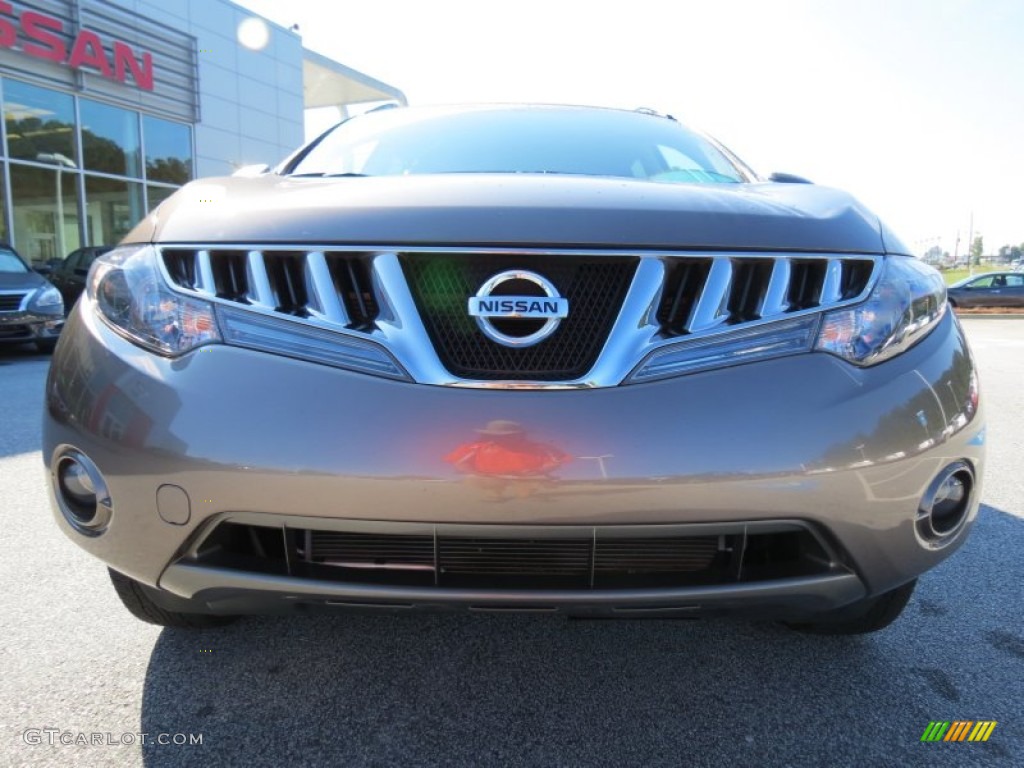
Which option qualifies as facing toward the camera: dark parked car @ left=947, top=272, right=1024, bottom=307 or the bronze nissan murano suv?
the bronze nissan murano suv

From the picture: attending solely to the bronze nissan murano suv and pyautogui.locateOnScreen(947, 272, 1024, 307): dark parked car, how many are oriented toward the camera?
1

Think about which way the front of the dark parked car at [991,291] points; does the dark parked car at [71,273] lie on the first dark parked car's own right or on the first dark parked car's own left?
on the first dark parked car's own left

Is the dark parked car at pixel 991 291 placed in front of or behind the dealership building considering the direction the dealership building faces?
in front

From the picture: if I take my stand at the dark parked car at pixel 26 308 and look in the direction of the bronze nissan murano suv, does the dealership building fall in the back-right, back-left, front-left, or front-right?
back-left

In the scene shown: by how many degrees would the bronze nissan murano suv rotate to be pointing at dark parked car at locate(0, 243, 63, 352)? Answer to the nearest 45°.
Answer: approximately 135° to its right

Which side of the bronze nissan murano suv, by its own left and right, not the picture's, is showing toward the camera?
front

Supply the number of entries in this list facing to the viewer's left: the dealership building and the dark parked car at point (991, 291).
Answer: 1

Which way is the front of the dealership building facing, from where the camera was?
facing the viewer and to the right of the viewer

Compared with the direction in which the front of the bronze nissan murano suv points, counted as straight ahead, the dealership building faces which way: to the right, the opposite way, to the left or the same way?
to the left

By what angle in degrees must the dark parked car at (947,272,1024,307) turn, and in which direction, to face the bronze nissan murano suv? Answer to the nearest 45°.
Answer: approximately 90° to its left

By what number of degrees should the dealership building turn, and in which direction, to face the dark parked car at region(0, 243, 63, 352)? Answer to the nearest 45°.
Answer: approximately 45° to its right

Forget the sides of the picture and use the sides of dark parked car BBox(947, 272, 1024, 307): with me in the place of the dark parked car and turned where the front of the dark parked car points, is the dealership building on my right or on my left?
on my left
